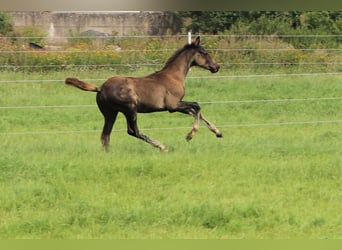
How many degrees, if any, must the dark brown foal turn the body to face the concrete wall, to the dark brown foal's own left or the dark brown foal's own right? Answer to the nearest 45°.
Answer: approximately 90° to the dark brown foal's own left

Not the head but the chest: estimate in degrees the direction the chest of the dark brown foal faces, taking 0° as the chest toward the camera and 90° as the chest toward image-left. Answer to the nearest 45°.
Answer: approximately 270°
